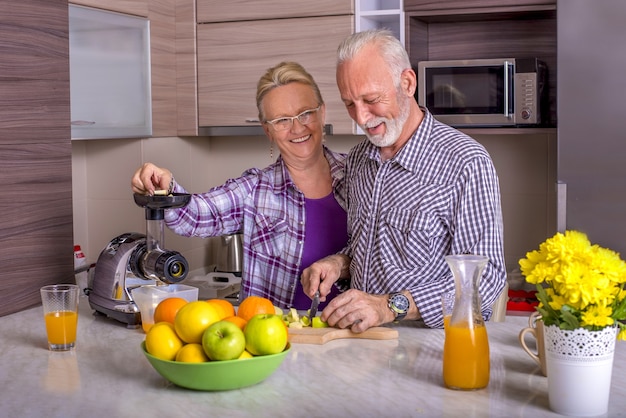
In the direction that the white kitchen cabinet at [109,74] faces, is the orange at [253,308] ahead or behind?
ahead

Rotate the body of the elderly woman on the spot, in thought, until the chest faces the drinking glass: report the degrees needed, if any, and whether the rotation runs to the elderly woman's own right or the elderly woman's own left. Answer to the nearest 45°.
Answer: approximately 45° to the elderly woman's own right

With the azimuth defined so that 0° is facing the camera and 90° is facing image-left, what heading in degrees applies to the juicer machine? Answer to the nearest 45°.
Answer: approximately 315°

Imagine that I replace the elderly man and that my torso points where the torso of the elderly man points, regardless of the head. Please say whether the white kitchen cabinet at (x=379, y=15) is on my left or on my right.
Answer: on my right

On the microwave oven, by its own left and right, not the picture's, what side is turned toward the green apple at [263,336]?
front

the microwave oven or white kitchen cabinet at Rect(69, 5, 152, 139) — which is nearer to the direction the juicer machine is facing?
the microwave oven

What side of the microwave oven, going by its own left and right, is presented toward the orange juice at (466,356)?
front

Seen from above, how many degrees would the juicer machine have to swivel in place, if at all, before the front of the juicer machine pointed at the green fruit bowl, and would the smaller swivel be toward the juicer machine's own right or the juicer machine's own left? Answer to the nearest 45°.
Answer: approximately 45° to the juicer machine's own right

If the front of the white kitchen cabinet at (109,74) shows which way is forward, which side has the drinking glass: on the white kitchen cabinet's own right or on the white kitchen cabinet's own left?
on the white kitchen cabinet's own right

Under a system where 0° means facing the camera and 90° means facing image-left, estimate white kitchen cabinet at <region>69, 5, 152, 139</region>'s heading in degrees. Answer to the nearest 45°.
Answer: approximately 315°

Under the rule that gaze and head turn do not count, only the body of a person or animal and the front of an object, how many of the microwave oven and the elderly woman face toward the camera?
2

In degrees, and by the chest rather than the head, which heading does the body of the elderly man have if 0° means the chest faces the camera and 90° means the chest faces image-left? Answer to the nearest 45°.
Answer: approximately 45°
